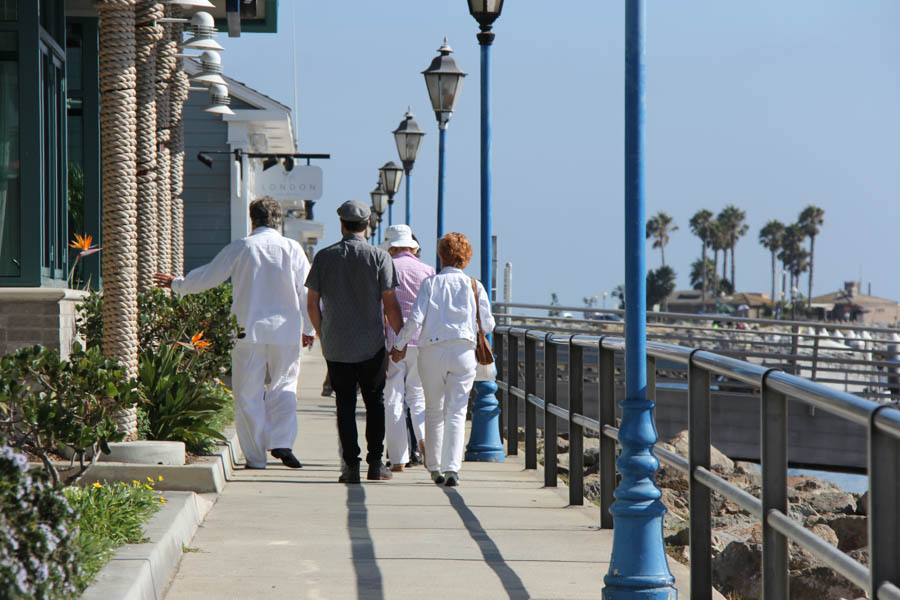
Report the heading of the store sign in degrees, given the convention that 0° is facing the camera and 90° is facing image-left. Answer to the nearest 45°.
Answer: approximately 0°

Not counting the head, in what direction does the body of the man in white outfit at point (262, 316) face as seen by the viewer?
away from the camera

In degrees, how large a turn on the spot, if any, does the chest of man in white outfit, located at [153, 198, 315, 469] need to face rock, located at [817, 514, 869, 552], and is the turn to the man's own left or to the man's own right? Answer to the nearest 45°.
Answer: approximately 90° to the man's own right

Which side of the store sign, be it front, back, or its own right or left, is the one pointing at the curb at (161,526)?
front

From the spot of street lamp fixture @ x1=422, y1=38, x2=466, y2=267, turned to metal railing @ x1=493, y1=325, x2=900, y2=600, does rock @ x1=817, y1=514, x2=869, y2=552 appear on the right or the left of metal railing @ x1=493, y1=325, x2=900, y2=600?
left

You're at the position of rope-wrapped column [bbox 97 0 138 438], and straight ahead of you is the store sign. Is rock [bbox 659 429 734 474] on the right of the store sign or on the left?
right

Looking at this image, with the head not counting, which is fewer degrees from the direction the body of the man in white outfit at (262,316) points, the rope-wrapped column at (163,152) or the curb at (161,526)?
the rope-wrapped column

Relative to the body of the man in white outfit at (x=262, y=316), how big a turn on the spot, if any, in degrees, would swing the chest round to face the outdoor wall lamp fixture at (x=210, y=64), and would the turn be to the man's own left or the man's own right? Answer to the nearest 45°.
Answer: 0° — they already face it

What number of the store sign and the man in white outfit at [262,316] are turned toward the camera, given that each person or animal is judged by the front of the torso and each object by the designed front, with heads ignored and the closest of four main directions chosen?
1

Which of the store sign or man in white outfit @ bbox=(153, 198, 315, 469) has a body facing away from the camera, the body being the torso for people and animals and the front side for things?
the man in white outfit

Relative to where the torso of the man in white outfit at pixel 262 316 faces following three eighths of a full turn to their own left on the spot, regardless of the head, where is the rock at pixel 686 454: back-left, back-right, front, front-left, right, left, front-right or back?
back

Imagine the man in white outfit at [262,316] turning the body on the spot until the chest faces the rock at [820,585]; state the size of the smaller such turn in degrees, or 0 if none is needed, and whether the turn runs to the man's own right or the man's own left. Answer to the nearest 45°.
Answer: approximately 135° to the man's own right

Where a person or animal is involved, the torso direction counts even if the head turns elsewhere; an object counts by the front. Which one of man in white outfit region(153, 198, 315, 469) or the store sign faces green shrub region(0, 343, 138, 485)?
the store sign

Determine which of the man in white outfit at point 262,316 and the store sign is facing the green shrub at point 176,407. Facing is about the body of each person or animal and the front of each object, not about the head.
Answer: the store sign

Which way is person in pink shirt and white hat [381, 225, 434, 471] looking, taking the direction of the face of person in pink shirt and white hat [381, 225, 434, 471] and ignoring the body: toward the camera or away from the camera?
away from the camera
